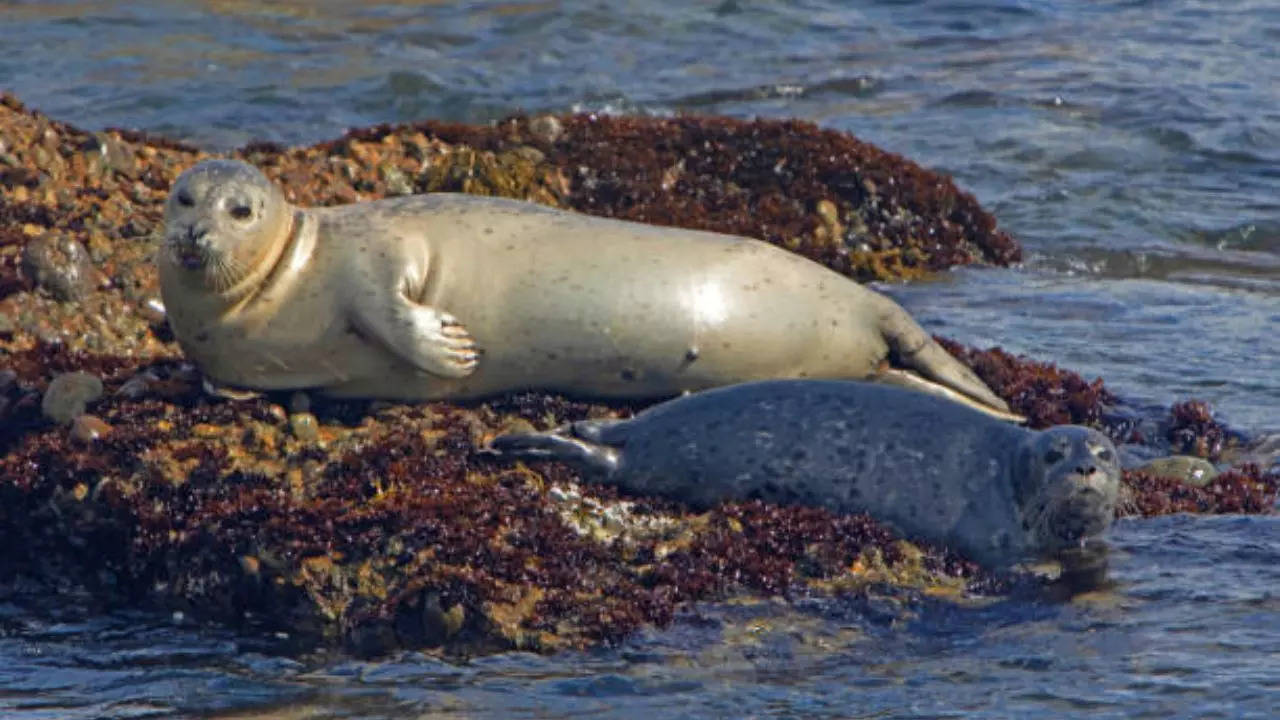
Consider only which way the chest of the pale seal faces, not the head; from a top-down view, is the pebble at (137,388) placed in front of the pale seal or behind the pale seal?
in front

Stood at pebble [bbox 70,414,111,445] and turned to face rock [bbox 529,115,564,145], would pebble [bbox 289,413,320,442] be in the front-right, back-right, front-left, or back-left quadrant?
front-right

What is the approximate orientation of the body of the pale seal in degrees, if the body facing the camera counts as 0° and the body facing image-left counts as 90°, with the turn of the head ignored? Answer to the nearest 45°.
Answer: approximately 90°

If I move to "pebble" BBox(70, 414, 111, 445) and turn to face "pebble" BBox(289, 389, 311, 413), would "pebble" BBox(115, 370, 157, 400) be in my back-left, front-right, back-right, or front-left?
front-left

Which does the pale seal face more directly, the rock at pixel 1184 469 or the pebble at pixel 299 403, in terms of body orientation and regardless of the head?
the pebble

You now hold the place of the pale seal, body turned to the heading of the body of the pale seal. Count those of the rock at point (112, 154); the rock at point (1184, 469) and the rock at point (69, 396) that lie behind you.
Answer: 1

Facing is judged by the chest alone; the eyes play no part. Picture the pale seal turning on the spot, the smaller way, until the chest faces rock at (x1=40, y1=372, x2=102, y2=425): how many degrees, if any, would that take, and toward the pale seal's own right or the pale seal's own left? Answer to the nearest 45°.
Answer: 0° — it already faces it

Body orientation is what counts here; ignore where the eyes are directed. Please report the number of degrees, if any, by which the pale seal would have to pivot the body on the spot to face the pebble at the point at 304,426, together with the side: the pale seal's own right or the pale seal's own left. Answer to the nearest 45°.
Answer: approximately 45° to the pale seal's own left

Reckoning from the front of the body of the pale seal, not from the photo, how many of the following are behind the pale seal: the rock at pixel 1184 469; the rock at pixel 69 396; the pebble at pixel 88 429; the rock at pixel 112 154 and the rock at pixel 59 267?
1

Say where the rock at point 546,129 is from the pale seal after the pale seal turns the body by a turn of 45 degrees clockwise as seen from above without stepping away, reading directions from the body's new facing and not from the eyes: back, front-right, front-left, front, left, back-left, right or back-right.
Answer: front-right

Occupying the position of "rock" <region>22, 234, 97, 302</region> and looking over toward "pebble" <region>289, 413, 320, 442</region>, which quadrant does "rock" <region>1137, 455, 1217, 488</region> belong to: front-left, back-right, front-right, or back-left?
front-left

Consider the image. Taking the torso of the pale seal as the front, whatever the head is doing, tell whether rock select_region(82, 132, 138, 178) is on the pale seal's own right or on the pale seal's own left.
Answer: on the pale seal's own right

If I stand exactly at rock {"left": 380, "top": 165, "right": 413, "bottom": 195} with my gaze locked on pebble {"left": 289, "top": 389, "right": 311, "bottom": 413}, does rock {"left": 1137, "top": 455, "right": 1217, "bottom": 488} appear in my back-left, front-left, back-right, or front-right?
front-left

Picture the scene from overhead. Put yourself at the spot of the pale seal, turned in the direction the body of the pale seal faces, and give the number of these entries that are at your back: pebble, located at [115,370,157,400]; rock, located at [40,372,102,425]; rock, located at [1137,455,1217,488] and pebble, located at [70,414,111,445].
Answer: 1
